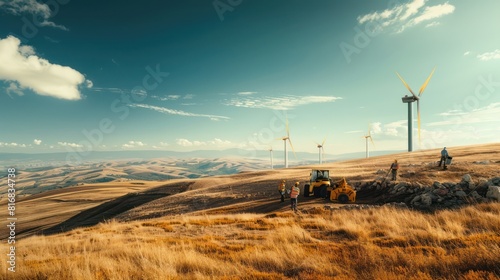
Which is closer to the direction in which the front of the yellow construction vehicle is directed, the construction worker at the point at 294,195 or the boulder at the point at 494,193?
the boulder

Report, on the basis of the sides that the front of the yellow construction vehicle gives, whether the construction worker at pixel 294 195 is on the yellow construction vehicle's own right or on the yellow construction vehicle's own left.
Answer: on the yellow construction vehicle's own right

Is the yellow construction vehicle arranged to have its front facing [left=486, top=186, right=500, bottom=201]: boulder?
yes

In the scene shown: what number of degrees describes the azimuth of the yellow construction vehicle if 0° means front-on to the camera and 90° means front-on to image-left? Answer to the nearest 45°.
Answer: approximately 315°
